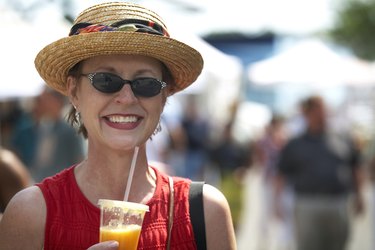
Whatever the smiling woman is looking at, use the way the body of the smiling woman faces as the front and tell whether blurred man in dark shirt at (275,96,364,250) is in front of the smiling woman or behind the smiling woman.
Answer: behind

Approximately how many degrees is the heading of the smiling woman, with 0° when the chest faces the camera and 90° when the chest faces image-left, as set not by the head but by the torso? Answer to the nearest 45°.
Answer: approximately 0°

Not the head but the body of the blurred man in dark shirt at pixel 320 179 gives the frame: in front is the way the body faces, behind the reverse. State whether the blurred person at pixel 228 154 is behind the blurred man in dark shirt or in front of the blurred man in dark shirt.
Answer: behind

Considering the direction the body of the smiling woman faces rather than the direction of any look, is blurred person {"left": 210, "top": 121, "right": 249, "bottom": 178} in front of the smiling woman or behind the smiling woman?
behind

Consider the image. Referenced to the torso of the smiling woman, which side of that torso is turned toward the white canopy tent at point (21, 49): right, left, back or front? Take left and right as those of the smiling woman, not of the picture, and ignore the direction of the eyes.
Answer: back

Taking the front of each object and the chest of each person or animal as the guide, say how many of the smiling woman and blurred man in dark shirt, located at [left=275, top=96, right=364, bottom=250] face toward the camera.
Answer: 2

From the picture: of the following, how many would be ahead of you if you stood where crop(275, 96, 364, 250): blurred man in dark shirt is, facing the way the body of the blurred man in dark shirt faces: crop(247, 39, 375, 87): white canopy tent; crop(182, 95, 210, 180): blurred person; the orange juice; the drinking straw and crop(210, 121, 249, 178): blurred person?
2
